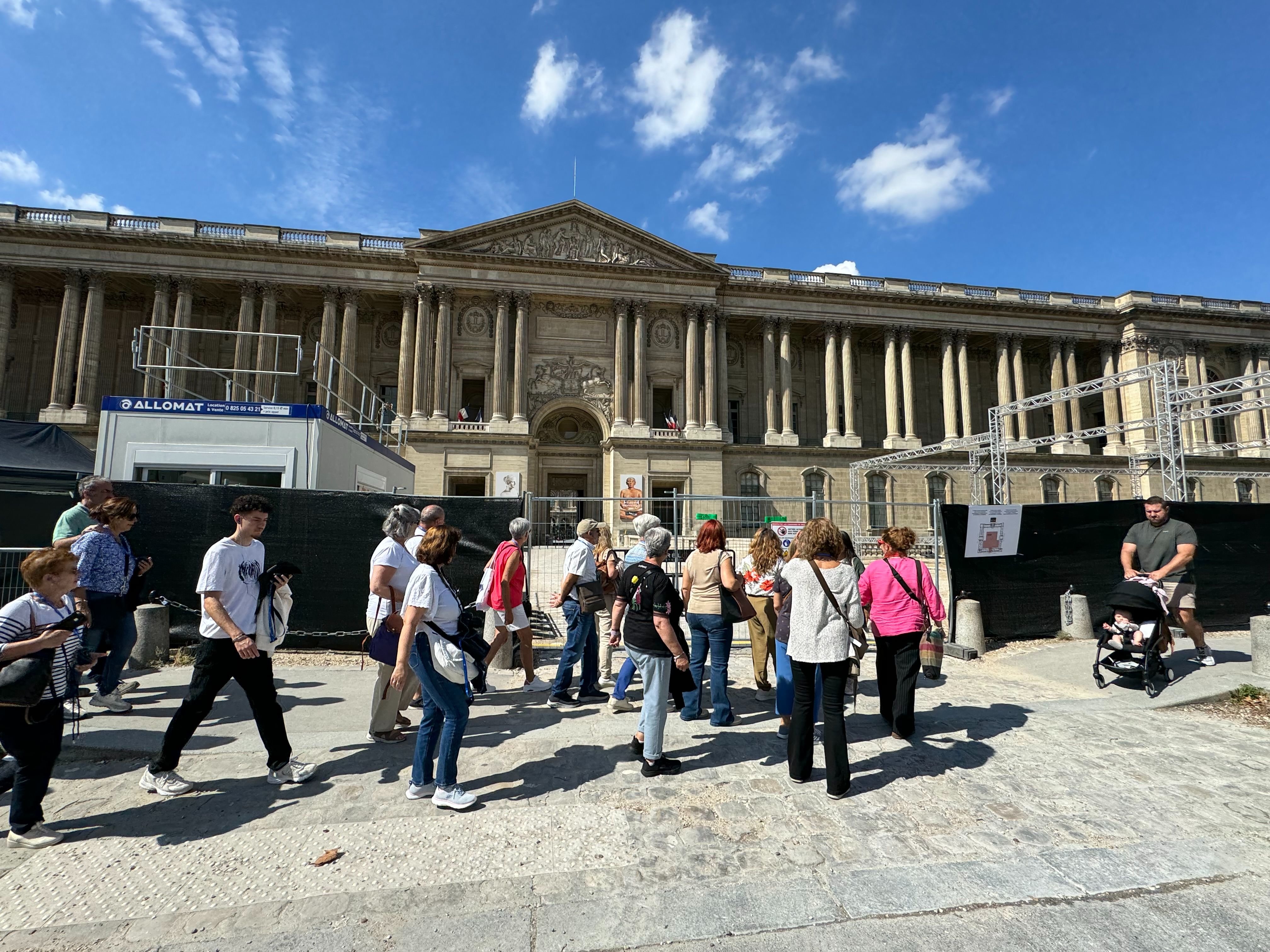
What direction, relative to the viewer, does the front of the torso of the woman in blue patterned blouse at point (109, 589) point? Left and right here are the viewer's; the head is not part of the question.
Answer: facing to the right of the viewer

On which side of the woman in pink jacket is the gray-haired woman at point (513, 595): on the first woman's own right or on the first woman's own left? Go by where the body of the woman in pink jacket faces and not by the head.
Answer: on the first woman's own left

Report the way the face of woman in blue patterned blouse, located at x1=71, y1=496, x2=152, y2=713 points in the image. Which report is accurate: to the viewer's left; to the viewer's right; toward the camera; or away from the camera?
to the viewer's right

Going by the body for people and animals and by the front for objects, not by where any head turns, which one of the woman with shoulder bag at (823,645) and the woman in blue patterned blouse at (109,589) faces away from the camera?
the woman with shoulder bag at (823,645)

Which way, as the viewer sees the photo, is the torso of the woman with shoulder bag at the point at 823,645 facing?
away from the camera

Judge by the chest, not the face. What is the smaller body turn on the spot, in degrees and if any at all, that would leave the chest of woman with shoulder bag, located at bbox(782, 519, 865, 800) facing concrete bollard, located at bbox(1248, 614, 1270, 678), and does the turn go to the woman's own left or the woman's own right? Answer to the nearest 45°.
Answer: approximately 45° to the woman's own right

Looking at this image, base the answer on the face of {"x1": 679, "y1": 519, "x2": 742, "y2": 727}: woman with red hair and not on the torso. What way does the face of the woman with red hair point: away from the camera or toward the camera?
away from the camera

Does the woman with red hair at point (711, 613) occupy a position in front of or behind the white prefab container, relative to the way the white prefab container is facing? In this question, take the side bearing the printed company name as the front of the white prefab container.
in front

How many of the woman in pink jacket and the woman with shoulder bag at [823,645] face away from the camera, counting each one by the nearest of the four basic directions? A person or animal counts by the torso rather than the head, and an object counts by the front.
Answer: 2
